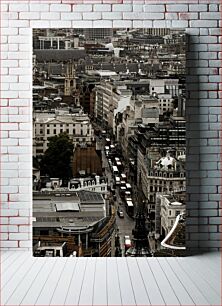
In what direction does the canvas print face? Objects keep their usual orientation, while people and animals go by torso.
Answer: toward the camera
